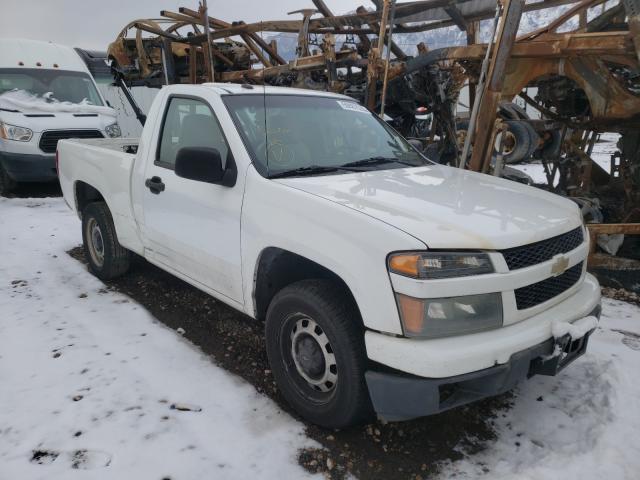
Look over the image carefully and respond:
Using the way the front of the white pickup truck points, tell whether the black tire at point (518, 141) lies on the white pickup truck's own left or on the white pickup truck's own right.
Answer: on the white pickup truck's own left

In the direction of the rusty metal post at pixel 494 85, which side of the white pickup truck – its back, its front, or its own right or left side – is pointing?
left

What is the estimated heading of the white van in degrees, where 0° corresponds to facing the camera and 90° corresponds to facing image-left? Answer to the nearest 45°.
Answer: approximately 315°

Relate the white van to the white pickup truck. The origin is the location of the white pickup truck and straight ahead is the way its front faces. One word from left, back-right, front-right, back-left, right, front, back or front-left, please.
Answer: back
